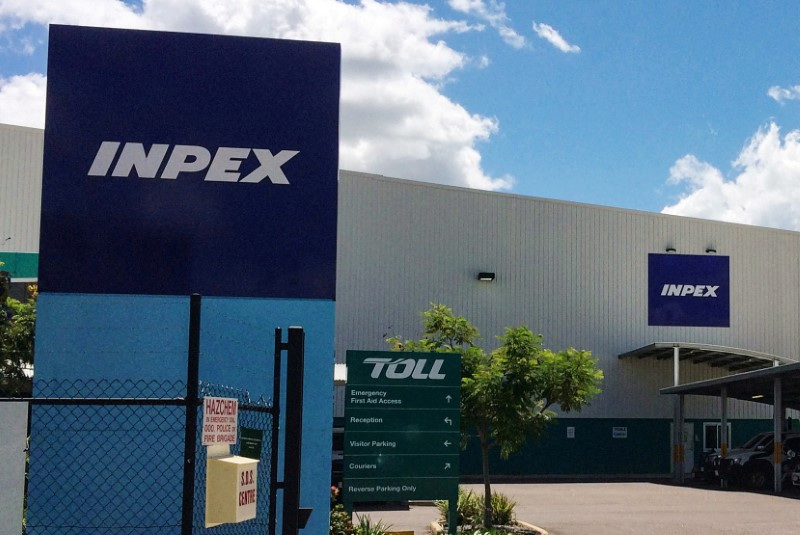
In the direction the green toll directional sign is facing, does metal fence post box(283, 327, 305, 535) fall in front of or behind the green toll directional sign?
in front

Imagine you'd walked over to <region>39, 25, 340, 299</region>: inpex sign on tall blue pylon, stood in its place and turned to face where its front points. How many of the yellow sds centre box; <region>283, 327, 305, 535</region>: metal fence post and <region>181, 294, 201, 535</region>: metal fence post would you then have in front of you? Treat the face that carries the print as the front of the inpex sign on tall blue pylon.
3

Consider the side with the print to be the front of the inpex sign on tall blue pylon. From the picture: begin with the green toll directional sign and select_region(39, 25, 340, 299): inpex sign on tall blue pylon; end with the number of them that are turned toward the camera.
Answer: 2

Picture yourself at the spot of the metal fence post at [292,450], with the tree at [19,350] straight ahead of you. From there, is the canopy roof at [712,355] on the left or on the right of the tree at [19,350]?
right

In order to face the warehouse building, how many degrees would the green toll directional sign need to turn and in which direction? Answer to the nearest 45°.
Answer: approximately 180°

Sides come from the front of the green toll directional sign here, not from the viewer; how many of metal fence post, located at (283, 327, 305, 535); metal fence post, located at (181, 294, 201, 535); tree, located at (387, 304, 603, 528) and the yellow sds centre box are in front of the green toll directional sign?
3

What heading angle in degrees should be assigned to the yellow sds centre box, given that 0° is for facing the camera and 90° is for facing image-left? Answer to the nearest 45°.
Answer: approximately 315°

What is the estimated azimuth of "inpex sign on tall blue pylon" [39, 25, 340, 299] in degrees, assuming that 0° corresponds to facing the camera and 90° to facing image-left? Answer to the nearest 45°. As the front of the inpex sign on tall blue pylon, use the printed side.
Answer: approximately 0°

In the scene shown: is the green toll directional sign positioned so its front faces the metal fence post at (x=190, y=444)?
yes
